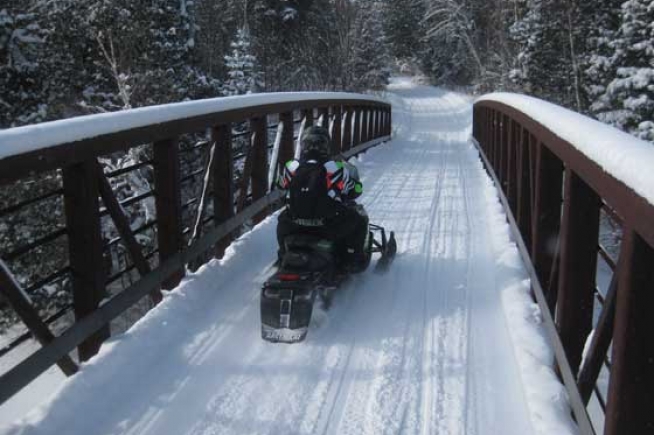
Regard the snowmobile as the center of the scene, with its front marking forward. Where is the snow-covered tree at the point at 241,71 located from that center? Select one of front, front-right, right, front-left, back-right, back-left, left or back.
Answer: front-left

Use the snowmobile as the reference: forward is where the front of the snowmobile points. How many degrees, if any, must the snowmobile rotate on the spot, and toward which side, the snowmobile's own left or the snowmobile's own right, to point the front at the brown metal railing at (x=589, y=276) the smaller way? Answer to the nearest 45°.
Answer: approximately 90° to the snowmobile's own right

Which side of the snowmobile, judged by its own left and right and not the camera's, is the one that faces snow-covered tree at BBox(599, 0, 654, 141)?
front

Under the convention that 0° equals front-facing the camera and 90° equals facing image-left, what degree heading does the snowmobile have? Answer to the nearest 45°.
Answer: approximately 225°

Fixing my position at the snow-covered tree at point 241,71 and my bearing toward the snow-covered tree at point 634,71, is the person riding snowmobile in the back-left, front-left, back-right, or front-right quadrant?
front-right

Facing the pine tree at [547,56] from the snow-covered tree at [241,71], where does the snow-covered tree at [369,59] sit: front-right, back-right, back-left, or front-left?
front-left

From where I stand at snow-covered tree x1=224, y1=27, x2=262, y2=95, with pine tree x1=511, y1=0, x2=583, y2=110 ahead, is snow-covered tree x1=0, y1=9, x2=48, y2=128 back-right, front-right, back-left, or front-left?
back-right

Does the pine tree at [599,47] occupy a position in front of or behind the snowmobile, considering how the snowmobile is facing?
in front
